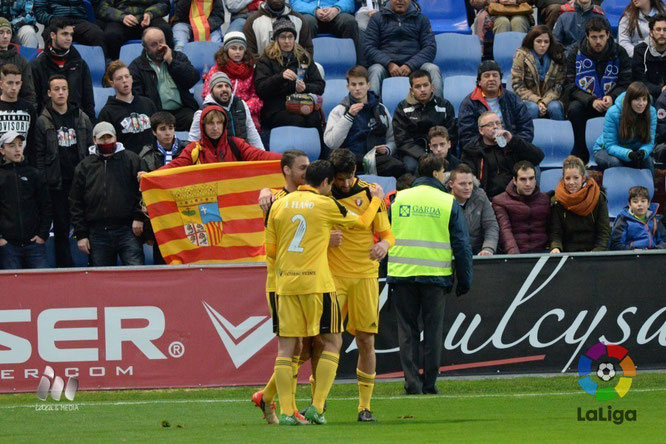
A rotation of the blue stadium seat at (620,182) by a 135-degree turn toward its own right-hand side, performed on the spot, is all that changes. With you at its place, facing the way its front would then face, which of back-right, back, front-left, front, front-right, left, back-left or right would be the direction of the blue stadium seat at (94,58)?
front-left

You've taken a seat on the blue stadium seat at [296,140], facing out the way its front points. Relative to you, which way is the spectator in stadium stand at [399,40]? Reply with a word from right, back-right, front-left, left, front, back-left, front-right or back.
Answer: back-left

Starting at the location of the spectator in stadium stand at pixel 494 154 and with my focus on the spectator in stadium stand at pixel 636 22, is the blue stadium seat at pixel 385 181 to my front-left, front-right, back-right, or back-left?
back-left

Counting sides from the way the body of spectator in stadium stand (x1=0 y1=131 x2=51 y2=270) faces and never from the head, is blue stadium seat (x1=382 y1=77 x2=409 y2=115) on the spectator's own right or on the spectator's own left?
on the spectator's own left

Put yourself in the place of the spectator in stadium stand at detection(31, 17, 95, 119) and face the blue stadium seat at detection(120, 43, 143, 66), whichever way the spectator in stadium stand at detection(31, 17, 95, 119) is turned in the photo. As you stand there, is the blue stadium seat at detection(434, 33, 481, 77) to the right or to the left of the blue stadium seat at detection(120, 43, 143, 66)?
right

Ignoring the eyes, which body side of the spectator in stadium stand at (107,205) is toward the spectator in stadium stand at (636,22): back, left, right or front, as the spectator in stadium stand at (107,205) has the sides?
left

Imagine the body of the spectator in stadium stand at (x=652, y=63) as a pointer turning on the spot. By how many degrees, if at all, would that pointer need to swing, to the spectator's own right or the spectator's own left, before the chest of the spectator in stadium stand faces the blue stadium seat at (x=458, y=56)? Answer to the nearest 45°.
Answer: approximately 90° to the spectator's own right

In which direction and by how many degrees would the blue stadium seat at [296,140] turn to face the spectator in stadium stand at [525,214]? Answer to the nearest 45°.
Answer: approximately 45° to its left

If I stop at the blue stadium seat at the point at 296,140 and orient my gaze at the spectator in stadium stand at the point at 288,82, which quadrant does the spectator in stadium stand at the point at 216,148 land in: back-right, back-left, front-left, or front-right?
back-left
